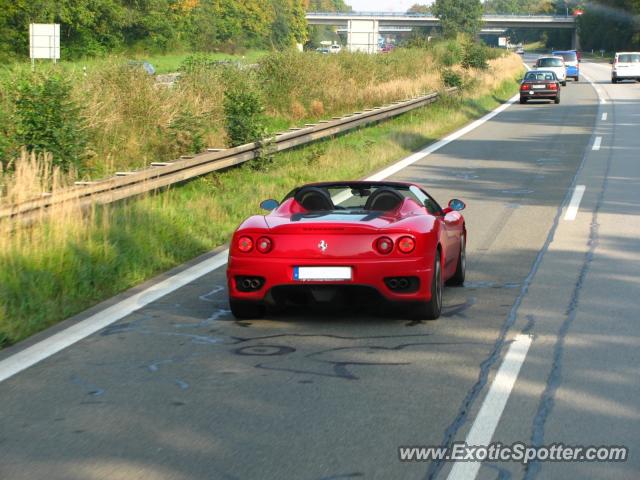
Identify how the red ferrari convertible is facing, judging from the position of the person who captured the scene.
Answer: facing away from the viewer

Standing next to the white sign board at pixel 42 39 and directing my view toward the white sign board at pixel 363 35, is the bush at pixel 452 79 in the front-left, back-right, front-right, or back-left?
front-right

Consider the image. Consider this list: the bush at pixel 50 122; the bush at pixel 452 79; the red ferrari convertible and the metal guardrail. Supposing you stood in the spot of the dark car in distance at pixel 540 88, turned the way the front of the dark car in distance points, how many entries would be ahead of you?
0

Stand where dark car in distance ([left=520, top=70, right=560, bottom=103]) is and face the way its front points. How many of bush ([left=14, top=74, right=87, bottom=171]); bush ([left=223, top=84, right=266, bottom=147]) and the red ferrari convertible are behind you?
3

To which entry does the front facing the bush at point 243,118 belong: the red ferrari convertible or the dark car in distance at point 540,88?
the red ferrari convertible

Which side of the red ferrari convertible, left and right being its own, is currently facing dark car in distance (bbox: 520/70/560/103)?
front

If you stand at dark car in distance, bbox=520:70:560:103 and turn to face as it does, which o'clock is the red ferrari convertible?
The red ferrari convertible is roughly at 6 o'clock from the dark car in distance.

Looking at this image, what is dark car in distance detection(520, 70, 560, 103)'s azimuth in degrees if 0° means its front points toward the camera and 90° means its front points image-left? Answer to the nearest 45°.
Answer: approximately 180°

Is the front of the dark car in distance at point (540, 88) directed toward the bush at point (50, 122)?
no
